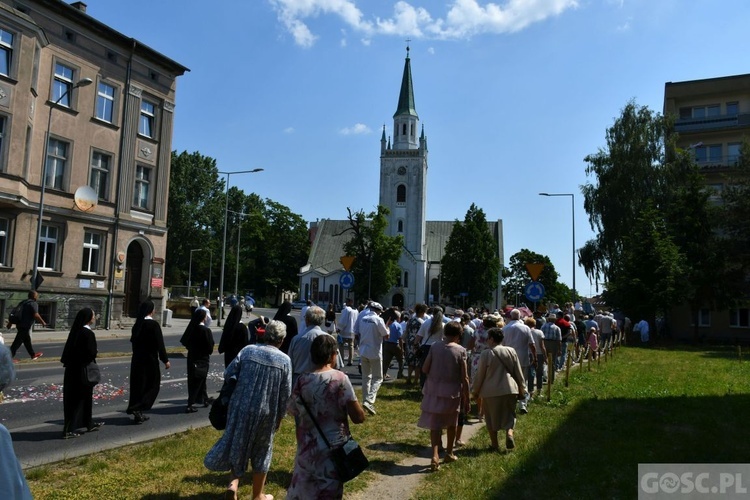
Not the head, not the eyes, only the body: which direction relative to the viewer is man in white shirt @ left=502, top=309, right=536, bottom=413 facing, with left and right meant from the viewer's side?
facing away from the viewer

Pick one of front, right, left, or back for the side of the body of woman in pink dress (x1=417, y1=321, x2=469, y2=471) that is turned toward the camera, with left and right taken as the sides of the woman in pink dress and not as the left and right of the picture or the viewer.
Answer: back

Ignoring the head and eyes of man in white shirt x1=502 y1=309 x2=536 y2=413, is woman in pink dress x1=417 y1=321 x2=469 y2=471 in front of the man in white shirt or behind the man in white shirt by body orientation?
behind

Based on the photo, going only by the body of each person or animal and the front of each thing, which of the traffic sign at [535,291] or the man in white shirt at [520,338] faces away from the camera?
the man in white shirt

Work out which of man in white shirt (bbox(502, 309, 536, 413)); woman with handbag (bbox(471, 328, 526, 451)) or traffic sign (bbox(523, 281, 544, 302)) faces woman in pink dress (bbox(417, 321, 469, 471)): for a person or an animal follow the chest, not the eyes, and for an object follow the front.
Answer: the traffic sign

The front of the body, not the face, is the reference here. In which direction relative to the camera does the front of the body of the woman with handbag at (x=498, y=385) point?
away from the camera

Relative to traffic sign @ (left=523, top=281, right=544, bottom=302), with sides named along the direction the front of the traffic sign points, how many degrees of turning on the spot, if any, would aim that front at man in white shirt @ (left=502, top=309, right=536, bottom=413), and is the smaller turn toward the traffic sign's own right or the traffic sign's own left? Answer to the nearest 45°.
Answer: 0° — it already faces them

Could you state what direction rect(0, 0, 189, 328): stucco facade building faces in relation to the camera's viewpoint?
facing the viewer and to the right of the viewer

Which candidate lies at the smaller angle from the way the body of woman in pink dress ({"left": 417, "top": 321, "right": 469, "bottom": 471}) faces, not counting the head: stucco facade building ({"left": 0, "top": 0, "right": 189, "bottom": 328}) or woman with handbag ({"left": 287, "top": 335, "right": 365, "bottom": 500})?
the stucco facade building

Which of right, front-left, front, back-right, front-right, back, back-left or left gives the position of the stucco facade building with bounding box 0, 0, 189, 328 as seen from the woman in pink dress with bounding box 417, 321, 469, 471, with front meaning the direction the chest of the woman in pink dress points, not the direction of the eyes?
front-left

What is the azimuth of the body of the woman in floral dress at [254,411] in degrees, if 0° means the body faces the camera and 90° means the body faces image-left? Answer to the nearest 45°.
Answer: approximately 225°

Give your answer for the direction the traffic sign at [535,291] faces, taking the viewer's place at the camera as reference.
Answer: facing the viewer

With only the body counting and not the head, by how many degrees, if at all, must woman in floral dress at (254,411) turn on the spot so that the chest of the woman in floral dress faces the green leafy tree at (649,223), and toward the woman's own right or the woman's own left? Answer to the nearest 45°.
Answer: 0° — they already face it

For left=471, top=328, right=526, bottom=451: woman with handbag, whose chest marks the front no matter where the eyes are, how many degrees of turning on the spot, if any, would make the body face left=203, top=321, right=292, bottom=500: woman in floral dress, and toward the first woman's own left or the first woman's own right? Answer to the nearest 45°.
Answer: approximately 135° to the first woman's own left

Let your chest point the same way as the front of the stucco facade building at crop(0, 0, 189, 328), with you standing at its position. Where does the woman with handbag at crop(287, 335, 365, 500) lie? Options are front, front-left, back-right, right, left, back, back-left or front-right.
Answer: front-right
